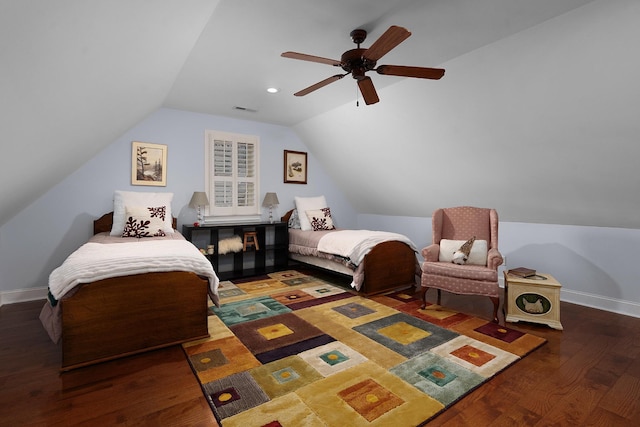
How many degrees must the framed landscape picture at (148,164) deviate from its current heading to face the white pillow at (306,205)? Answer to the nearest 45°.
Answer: approximately 90° to its left

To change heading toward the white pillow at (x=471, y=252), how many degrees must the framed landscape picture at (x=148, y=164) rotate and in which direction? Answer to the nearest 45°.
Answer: approximately 45° to its left

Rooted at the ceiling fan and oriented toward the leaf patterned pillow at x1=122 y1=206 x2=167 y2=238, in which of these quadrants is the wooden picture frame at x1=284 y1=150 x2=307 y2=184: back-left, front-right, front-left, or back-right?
front-right

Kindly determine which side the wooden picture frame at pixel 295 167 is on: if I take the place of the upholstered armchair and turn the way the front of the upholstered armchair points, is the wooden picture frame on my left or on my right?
on my right

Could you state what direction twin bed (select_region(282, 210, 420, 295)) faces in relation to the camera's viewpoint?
facing the viewer and to the right of the viewer

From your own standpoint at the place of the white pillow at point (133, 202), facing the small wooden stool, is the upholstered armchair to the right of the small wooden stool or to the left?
right

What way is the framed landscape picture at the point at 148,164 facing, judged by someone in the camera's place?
facing the viewer

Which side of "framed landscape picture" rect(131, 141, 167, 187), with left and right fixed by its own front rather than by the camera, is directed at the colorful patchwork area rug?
front

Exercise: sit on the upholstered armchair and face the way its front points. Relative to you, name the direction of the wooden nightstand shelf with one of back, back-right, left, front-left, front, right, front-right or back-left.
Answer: front-right

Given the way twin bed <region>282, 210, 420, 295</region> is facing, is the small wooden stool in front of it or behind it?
behind

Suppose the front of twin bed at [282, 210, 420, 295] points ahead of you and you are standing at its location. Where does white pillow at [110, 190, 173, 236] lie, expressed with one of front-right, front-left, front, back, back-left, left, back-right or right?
back-right
